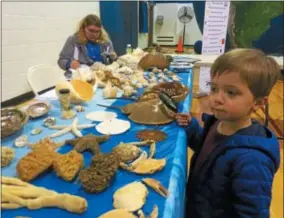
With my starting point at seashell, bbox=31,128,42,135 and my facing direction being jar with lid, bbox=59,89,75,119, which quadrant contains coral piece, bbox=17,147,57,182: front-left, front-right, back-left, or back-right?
back-right

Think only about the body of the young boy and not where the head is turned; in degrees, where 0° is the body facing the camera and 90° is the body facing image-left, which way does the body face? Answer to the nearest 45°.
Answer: approximately 45°

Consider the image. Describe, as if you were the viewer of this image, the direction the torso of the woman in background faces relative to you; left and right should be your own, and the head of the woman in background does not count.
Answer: facing the viewer and to the right of the viewer

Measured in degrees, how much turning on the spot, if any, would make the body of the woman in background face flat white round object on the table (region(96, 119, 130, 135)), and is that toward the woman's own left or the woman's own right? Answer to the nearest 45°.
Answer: approximately 45° to the woman's own right
